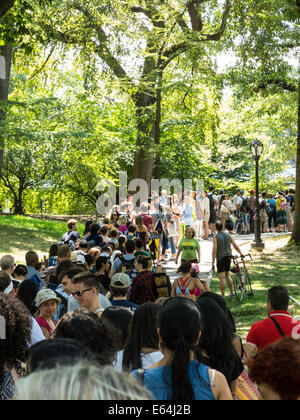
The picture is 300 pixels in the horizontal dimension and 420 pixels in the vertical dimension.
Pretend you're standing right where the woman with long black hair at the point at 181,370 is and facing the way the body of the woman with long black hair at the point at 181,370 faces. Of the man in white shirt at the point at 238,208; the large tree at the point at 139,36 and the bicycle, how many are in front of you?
3

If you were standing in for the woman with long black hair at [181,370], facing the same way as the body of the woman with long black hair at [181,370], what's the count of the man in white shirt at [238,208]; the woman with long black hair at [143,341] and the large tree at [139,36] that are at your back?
0

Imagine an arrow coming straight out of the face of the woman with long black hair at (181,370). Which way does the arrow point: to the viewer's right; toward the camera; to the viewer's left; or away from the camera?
away from the camera

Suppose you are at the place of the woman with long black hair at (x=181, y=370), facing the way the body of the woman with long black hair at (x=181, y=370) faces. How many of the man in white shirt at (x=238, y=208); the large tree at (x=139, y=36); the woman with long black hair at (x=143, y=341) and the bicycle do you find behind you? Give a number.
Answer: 0

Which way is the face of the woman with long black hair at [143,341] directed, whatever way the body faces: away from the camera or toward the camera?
away from the camera

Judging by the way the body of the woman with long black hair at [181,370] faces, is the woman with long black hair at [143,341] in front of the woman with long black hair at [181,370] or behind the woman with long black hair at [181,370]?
in front

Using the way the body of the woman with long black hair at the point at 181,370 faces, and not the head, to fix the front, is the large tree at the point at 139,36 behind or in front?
in front

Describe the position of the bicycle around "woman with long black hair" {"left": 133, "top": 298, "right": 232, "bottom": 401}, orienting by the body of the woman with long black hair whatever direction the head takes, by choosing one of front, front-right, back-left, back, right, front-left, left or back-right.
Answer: front

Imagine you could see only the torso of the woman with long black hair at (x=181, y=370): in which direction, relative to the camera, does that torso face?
away from the camera

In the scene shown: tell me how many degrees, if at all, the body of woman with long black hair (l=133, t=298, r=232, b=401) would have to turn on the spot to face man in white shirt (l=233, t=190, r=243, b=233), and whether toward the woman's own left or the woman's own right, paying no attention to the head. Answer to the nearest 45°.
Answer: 0° — they already face them

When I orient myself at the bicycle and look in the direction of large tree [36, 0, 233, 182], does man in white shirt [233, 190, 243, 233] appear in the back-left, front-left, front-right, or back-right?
front-right
